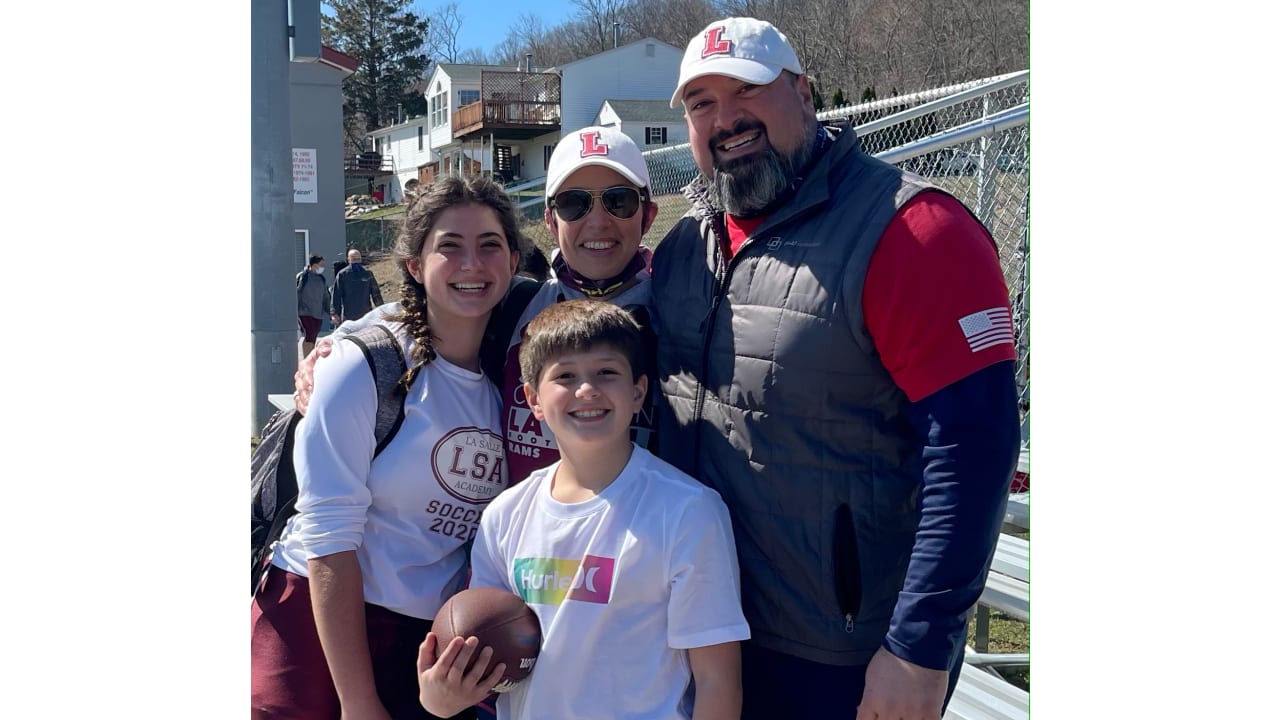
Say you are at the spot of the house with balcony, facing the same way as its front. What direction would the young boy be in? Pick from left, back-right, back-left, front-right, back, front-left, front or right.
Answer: front-left

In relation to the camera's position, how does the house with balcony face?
facing the viewer and to the left of the viewer

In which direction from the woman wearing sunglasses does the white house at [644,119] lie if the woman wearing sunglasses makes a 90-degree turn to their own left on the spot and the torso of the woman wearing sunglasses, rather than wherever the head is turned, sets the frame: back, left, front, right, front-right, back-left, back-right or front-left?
left

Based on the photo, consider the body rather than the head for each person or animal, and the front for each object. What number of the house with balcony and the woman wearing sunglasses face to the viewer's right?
0

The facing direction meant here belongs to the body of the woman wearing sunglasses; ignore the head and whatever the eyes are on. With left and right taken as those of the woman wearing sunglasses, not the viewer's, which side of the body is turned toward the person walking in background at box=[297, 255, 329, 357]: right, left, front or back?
back

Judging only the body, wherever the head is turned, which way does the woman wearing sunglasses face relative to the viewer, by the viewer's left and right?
facing the viewer
